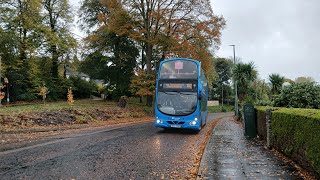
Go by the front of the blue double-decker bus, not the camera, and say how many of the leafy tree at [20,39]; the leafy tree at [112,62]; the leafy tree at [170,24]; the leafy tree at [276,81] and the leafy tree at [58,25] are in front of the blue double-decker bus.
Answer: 0

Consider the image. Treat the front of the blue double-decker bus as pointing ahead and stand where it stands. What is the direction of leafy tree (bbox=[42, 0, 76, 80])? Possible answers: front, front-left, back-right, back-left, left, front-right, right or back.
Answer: back-right

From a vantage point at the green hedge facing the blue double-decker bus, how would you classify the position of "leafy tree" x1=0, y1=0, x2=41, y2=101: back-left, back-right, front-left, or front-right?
front-left

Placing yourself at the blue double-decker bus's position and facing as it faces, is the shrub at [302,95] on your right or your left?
on your left

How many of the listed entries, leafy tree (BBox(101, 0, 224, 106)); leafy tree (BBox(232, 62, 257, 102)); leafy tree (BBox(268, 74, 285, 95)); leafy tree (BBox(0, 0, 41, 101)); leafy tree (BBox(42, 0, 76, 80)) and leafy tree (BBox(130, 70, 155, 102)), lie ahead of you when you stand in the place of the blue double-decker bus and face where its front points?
0

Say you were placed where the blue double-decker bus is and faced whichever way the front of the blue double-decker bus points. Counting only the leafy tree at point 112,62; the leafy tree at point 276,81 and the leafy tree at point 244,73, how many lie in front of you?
0

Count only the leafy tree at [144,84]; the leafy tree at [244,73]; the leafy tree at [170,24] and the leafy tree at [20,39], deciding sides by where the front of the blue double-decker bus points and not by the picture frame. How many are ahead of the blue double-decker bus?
0

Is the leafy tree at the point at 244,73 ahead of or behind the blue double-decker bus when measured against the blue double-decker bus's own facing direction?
behind

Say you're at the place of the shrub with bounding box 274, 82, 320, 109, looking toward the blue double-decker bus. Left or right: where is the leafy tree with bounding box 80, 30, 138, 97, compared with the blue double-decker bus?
right

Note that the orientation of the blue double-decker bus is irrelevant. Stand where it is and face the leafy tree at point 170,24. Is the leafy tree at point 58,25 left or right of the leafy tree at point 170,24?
left

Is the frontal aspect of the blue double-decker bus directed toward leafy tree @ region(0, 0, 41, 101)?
no

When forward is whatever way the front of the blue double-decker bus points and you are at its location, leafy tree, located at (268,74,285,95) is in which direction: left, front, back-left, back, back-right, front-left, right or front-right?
back-left

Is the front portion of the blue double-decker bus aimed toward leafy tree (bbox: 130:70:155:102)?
no

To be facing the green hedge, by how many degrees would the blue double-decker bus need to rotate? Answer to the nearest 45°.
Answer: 0° — it already faces it

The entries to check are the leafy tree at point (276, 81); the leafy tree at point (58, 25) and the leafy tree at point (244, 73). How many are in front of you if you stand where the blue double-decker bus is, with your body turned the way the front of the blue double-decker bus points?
0

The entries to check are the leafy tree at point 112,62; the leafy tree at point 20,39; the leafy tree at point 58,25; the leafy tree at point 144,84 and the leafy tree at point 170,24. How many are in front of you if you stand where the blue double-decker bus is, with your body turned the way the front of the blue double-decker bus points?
0

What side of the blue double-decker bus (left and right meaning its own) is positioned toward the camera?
front

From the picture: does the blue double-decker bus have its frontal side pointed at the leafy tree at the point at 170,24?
no
